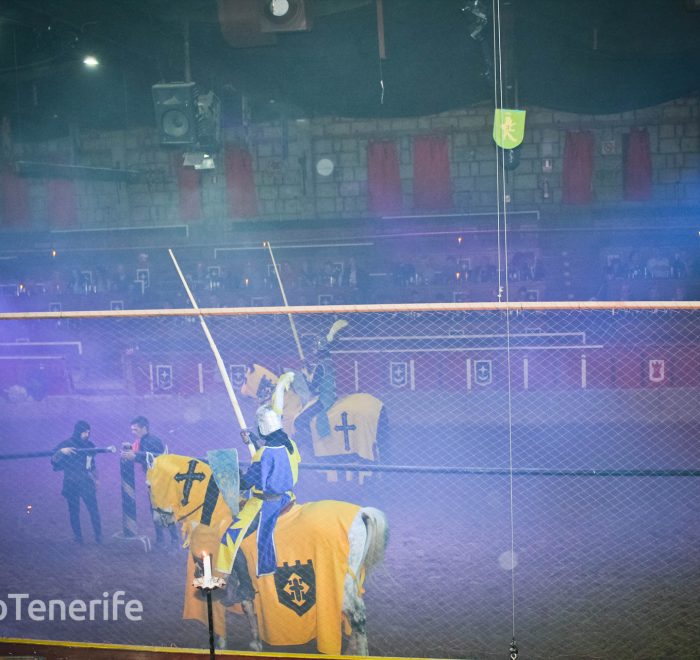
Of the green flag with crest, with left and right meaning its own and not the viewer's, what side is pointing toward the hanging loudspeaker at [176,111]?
right

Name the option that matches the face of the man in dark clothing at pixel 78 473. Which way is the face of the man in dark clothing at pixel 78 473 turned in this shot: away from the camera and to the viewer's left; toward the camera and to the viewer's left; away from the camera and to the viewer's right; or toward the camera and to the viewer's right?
toward the camera and to the viewer's right

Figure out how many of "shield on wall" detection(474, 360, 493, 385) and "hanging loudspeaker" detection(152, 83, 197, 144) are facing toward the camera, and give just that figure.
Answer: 2

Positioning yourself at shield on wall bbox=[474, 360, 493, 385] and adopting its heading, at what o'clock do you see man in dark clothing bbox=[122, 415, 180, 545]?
The man in dark clothing is roughly at 1 o'clock from the shield on wall.

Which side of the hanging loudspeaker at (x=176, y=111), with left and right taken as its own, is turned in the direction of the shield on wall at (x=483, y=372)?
left

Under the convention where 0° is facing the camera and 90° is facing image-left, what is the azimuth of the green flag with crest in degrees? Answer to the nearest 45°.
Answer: approximately 0°
